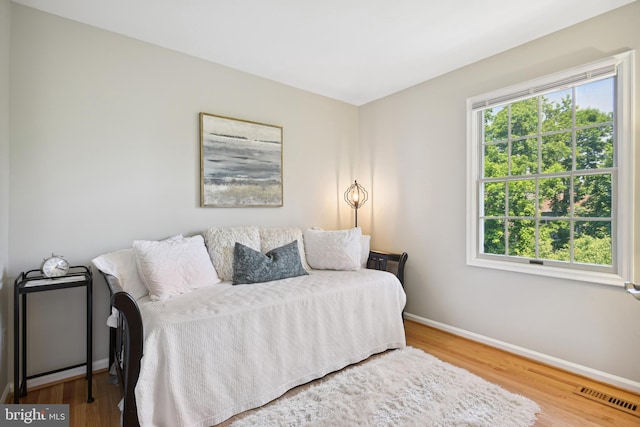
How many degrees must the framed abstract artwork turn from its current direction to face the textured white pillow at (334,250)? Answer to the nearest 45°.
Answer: approximately 45° to its left

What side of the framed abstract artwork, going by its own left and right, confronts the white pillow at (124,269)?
right

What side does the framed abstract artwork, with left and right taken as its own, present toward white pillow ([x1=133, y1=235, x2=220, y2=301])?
right

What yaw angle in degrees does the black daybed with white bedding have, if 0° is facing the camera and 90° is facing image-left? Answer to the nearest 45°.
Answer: approximately 315°

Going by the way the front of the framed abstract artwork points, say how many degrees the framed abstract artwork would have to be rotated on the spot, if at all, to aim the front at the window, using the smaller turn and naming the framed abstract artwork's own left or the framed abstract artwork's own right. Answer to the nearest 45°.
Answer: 0° — it already faces it

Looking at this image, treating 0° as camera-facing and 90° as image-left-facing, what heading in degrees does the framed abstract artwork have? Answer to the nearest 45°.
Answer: approximately 315°

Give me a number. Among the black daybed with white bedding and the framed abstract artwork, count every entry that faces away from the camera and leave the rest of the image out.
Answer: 0
